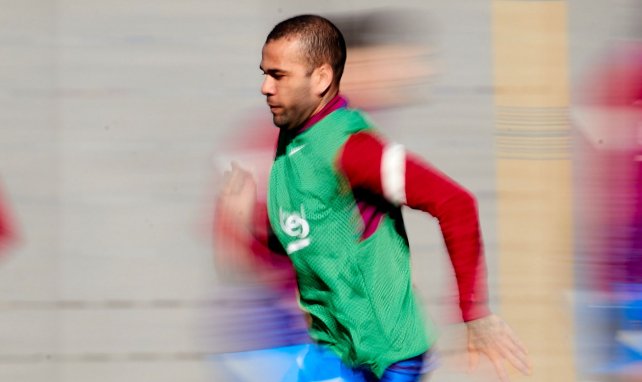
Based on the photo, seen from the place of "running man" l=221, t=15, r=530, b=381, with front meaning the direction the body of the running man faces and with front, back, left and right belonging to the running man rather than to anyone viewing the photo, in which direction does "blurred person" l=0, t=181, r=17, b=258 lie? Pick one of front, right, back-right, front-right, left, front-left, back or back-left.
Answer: right

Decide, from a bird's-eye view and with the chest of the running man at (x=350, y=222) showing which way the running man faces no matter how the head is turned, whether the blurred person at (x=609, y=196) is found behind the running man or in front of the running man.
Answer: behind

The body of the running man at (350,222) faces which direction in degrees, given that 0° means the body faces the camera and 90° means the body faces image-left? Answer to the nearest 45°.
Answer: approximately 45°

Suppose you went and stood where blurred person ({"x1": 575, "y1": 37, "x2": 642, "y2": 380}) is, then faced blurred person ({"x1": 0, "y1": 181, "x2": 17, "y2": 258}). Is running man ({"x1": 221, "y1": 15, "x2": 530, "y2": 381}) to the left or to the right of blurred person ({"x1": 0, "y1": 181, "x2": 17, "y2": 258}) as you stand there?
left
